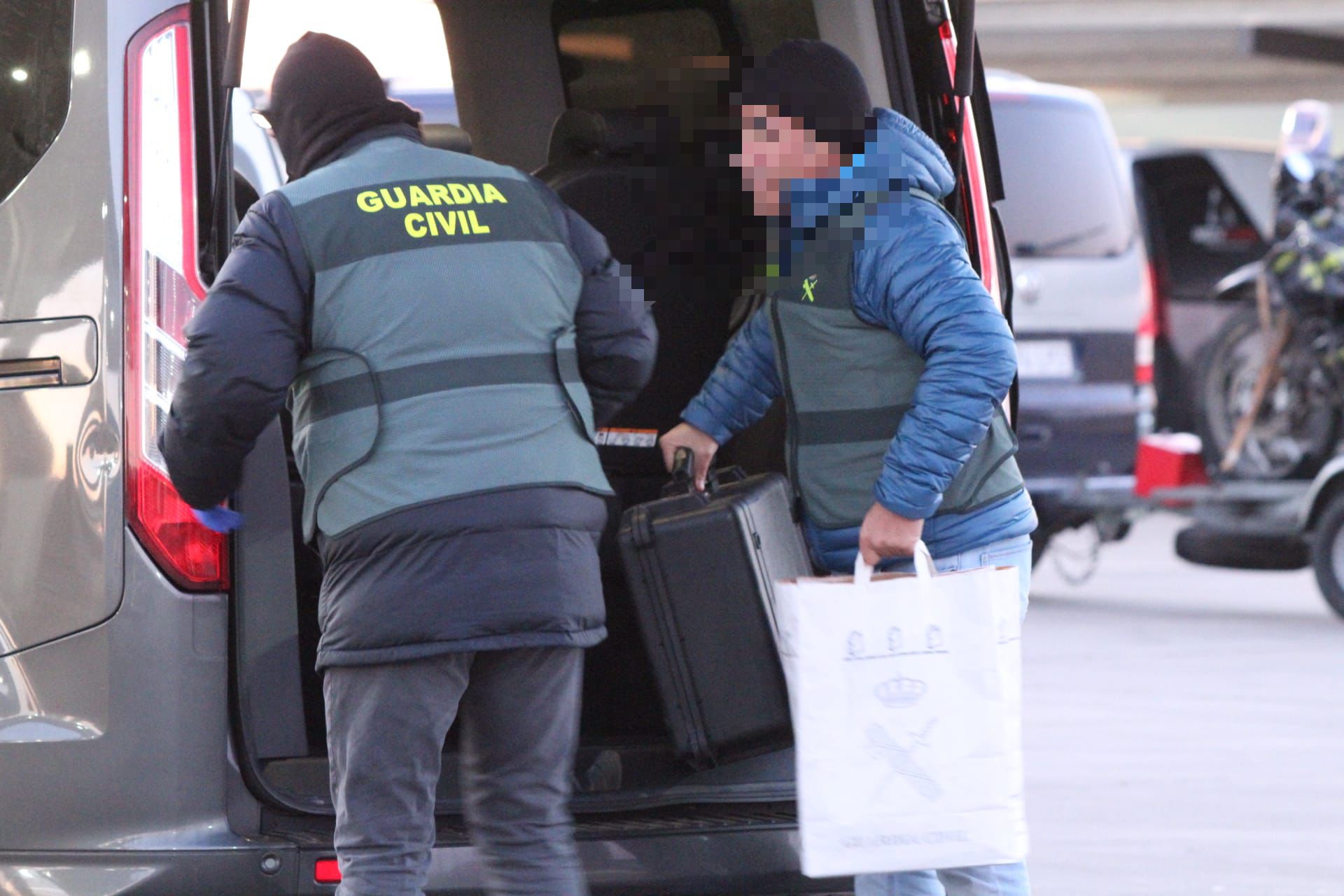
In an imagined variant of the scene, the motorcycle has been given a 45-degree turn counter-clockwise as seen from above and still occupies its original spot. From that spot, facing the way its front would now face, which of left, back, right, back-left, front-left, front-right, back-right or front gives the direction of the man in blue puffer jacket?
front

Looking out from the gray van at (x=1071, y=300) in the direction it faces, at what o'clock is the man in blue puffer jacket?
The man in blue puffer jacket is roughly at 6 o'clock from the gray van.

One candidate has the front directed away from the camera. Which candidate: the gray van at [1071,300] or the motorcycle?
the gray van

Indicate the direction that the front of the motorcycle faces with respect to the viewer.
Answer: facing the viewer and to the left of the viewer

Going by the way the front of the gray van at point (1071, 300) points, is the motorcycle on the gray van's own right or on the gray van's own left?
on the gray van's own right

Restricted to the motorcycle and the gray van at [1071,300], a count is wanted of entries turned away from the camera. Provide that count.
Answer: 1

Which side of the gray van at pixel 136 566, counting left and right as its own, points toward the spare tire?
right

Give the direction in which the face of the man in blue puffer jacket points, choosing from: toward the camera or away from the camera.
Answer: toward the camera

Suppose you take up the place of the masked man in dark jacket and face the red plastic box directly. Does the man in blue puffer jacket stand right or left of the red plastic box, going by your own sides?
right

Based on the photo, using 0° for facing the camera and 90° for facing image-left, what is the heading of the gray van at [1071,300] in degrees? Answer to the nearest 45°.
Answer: approximately 180°

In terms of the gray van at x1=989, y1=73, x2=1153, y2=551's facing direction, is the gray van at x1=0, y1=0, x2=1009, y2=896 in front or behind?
behind

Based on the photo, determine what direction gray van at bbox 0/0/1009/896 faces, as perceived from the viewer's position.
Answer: facing away from the viewer and to the left of the viewer

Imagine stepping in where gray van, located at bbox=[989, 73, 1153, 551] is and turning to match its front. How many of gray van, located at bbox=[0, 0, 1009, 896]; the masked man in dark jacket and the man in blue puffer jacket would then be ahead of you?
0
